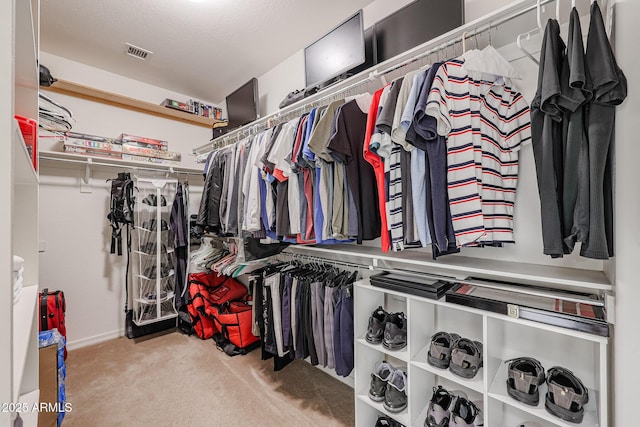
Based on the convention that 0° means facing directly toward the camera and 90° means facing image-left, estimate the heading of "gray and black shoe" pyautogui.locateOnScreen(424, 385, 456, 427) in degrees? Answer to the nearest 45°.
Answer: approximately 0°

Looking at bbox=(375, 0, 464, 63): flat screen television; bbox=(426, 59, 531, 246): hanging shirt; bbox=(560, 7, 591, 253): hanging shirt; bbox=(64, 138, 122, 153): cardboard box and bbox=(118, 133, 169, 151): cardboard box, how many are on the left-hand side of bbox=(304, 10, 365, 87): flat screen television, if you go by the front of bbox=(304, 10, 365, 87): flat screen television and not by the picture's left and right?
3

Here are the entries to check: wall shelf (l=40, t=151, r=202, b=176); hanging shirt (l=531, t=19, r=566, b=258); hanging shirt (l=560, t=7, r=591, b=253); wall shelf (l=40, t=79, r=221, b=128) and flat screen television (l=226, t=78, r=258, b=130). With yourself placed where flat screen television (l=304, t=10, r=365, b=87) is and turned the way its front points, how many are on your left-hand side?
2

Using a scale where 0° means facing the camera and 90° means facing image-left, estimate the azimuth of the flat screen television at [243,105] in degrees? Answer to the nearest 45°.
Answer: approximately 45°

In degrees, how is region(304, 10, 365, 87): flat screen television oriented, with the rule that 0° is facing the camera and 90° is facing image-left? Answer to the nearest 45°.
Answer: approximately 45°

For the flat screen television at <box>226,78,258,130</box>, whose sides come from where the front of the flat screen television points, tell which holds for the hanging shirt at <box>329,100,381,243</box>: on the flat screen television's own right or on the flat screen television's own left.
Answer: on the flat screen television's own left

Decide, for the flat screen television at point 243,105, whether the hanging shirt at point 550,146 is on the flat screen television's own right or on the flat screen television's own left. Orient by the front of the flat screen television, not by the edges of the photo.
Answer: on the flat screen television's own left

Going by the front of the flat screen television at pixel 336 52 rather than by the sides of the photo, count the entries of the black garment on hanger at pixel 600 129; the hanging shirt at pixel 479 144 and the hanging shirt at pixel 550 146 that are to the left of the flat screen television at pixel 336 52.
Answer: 3

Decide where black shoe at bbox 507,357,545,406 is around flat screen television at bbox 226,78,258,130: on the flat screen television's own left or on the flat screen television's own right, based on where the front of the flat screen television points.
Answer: on the flat screen television's own left
